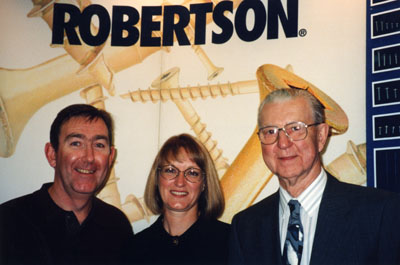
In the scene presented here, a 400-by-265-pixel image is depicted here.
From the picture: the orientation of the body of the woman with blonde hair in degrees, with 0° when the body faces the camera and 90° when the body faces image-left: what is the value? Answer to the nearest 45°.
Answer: approximately 0°

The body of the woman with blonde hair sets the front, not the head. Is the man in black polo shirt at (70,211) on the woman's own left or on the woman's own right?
on the woman's own right

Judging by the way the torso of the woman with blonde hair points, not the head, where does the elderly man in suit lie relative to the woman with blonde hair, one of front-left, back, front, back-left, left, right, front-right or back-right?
front-left

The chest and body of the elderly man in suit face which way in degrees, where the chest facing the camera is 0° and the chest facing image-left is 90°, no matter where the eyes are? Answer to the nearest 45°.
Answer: approximately 45°

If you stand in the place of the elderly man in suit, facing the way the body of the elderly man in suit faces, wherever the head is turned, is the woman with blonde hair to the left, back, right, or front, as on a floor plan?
right

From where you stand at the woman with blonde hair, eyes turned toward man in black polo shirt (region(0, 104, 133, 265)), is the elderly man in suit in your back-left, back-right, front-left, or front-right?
back-left

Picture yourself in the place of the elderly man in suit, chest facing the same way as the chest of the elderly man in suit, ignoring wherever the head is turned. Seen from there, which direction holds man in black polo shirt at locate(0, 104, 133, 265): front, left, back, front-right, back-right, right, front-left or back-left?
front-right
